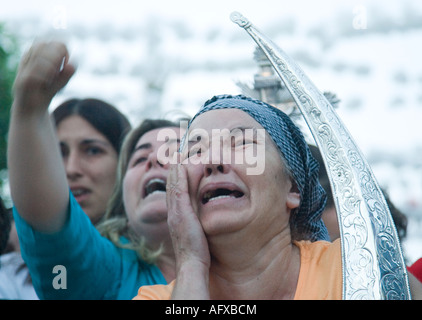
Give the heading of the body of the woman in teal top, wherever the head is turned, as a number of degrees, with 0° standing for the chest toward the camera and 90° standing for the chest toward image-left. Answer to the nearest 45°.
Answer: approximately 315°

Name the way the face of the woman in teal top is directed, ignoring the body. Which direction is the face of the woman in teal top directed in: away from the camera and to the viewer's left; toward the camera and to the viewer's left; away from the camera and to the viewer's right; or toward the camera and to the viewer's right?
toward the camera and to the viewer's right
